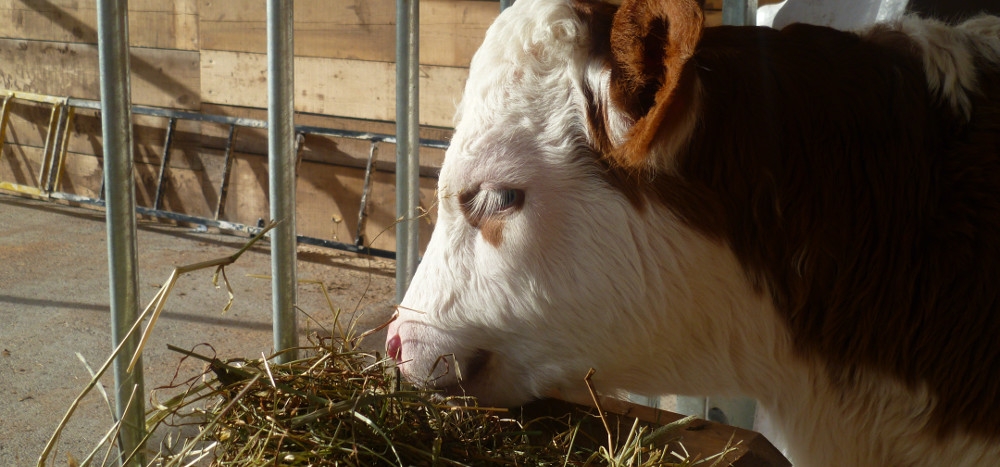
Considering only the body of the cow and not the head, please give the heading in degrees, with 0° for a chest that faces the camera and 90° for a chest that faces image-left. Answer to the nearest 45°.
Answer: approximately 90°

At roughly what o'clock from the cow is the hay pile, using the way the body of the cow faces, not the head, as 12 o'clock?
The hay pile is roughly at 11 o'clock from the cow.

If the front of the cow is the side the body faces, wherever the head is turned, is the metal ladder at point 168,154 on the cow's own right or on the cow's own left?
on the cow's own right
